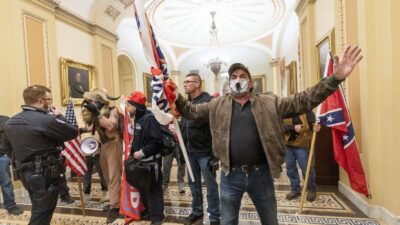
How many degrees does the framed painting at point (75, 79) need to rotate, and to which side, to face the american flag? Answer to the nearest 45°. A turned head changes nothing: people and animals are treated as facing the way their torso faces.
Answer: approximately 45° to its right

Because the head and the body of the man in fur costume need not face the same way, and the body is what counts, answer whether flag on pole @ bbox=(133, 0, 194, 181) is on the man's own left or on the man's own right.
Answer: on the man's own left

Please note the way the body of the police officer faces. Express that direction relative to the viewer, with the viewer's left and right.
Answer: facing away from the viewer and to the right of the viewer

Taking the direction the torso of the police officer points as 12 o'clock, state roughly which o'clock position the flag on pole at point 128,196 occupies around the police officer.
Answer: The flag on pole is roughly at 1 o'clock from the police officer.
